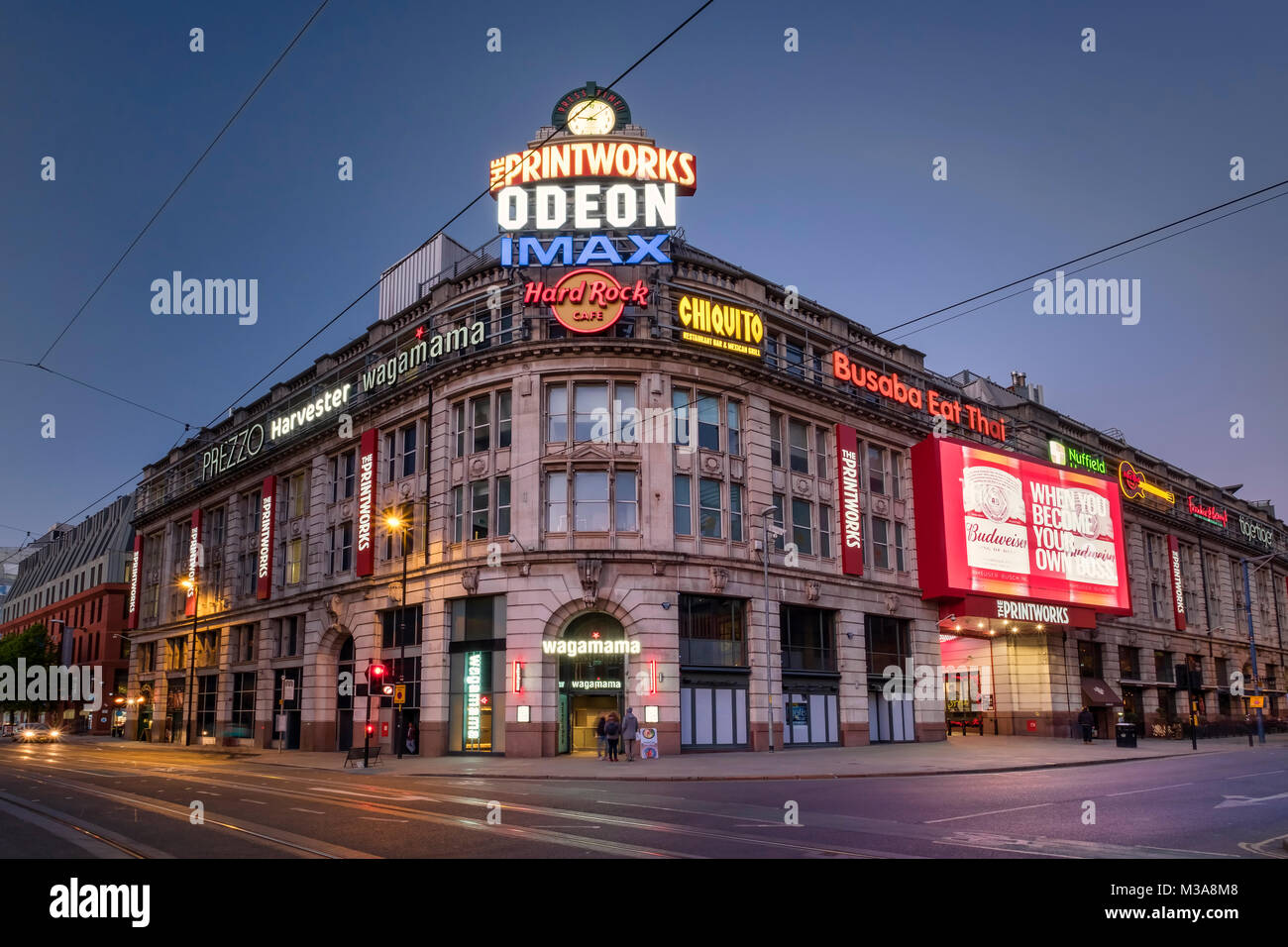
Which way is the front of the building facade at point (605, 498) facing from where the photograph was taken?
facing the viewer

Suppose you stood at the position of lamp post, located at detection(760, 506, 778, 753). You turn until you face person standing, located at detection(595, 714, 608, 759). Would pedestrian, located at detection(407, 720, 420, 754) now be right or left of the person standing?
right
